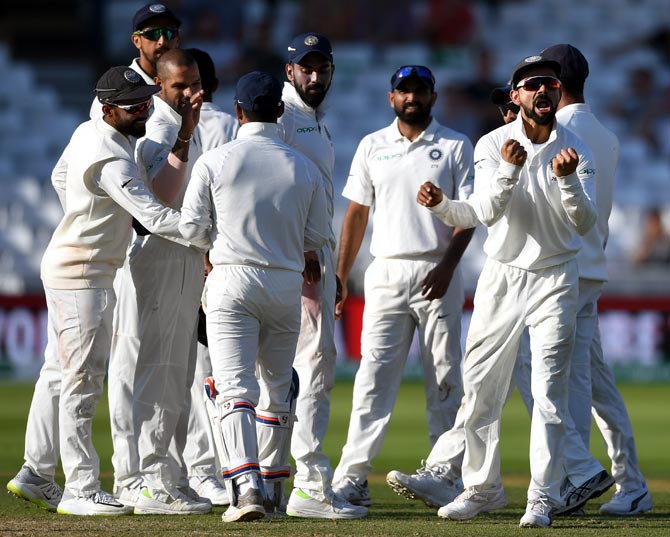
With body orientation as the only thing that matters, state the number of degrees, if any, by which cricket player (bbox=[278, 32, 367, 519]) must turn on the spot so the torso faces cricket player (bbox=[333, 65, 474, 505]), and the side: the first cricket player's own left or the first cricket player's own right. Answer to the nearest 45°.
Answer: approximately 90° to the first cricket player's own left

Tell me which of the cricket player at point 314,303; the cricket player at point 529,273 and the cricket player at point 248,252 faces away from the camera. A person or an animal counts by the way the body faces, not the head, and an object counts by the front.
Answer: the cricket player at point 248,252

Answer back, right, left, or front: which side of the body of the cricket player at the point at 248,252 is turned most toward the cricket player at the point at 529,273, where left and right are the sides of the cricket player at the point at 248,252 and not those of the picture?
right

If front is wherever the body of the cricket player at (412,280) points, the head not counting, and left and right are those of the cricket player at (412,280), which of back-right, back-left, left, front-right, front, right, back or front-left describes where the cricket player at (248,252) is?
front-right

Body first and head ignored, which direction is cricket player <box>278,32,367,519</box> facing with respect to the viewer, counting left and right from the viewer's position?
facing the viewer and to the right of the viewer

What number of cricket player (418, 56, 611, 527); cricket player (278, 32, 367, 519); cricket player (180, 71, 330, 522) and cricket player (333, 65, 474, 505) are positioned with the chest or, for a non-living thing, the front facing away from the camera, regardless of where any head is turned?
1

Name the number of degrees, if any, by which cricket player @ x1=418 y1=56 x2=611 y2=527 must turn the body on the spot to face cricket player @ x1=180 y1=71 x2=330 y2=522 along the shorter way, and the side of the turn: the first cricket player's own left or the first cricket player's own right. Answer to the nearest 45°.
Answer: approximately 90° to the first cricket player's own right

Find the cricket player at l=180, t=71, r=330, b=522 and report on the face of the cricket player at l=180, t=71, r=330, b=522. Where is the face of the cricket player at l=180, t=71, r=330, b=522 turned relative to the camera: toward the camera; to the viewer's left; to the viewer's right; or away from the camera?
away from the camera

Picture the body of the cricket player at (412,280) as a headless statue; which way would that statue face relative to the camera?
toward the camera

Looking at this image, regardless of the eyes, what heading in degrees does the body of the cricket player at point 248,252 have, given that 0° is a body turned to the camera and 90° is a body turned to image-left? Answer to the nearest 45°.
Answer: approximately 180°

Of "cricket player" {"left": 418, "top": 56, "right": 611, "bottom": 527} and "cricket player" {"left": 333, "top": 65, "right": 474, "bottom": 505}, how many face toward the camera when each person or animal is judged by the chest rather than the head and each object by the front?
2

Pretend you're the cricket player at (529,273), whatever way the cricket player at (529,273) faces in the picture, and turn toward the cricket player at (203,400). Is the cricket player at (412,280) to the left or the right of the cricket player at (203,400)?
right

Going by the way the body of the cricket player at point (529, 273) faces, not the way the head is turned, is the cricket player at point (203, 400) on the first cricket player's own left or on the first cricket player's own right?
on the first cricket player's own right

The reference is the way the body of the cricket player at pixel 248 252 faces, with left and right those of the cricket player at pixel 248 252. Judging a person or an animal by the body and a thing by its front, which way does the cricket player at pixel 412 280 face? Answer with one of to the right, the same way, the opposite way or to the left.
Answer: the opposite way
